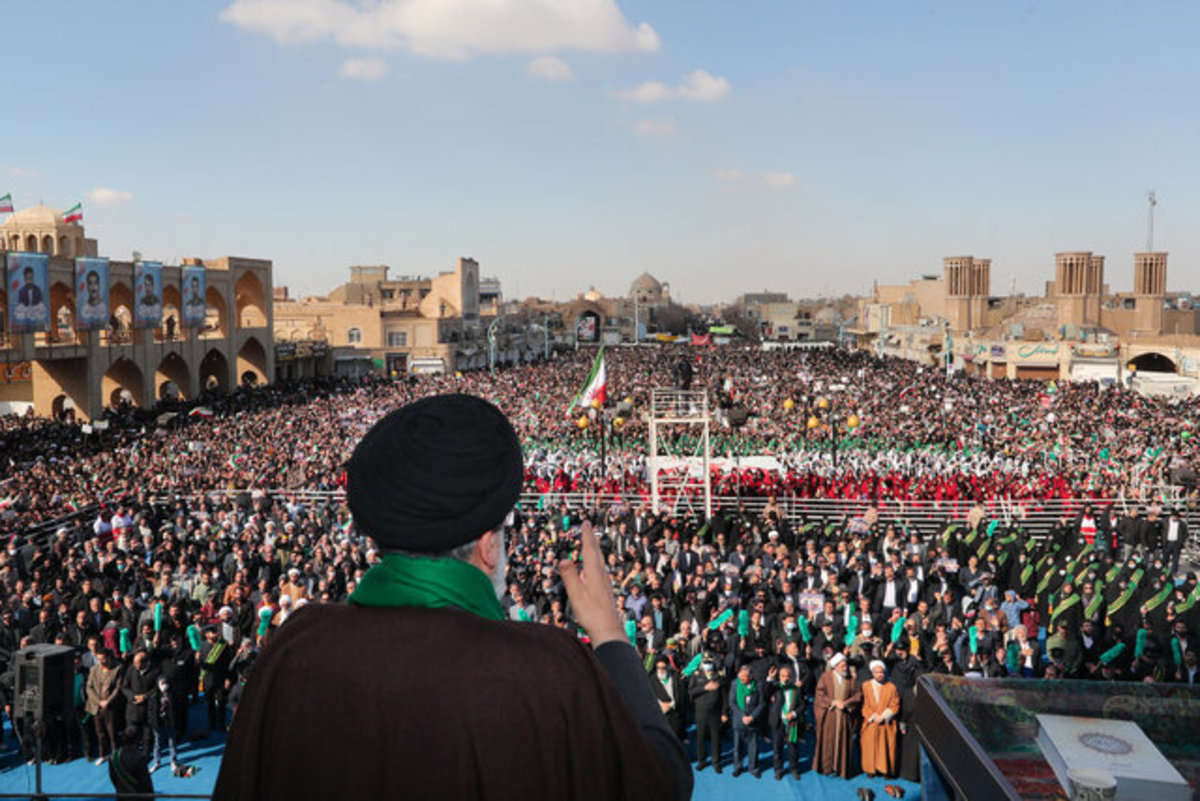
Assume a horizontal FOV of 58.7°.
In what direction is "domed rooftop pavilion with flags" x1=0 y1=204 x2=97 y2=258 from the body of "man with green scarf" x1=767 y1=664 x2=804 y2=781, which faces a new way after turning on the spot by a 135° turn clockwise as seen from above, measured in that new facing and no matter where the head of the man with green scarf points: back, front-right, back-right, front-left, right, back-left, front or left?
front

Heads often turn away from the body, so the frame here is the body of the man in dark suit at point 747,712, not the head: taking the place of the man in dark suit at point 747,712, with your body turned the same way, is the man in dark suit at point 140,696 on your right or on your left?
on your right

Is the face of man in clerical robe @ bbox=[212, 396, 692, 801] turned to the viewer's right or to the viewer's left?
to the viewer's right

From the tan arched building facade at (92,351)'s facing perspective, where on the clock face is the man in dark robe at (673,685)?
The man in dark robe is roughly at 1 o'clock from the tan arched building facade.

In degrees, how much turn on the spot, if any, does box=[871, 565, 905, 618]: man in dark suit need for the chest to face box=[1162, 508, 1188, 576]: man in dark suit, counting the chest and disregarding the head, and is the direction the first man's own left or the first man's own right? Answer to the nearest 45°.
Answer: approximately 135° to the first man's own left

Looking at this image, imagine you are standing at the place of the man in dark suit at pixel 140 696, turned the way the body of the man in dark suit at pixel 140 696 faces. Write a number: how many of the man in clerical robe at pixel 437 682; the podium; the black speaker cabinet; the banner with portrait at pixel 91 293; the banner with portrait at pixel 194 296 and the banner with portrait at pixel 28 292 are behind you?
3

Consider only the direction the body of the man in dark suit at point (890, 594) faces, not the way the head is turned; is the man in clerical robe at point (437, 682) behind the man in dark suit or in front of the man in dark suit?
in front

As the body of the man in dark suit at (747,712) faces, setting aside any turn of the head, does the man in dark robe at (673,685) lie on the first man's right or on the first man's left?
on the first man's right
